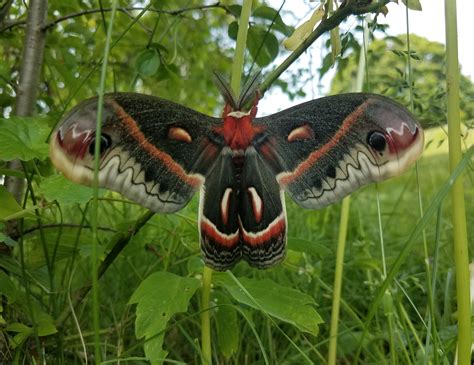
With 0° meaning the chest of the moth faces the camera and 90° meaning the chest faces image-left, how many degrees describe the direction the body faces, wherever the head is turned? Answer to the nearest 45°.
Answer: approximately 180°

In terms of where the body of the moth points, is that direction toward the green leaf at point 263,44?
yes

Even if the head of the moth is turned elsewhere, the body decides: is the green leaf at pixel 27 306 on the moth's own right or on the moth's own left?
on the moth's own left
